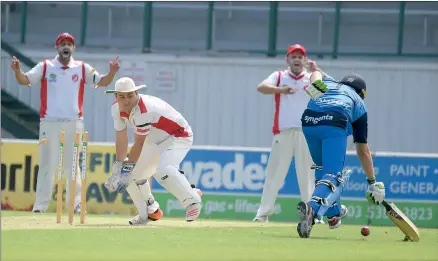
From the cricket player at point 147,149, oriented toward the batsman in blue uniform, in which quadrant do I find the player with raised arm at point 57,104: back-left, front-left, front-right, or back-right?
back-left

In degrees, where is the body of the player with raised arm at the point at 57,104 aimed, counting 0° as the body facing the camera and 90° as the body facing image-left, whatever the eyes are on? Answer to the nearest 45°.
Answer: approximately 0°

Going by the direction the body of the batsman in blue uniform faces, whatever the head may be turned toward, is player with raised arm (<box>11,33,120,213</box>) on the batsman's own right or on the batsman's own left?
on the batsman's own left

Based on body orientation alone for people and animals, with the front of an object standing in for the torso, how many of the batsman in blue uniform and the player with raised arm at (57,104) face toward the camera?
1
